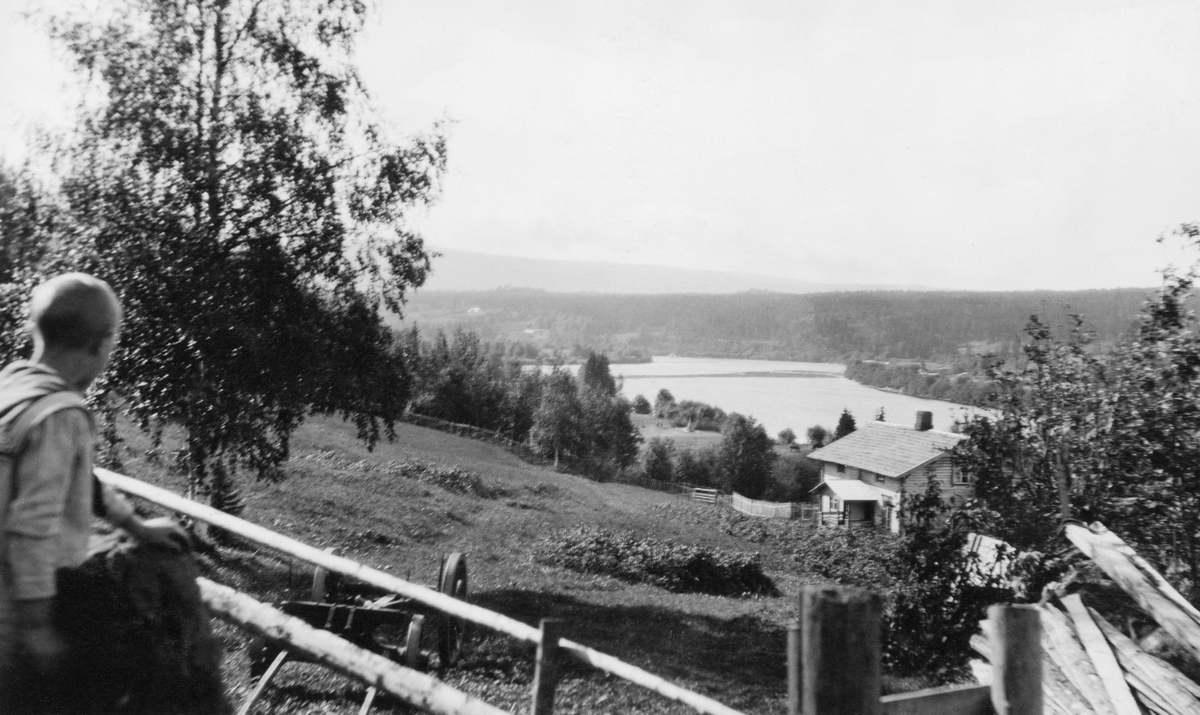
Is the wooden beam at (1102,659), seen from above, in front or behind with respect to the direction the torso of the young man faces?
in front

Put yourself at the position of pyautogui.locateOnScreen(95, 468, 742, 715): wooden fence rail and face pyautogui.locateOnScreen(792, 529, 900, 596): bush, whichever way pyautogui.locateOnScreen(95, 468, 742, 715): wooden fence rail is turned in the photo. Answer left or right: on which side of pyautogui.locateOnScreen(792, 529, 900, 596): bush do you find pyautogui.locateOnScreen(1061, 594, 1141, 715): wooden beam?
right

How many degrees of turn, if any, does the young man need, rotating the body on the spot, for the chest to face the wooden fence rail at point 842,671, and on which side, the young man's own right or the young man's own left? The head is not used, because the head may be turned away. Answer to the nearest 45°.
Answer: approximately 90° to the young man's own right

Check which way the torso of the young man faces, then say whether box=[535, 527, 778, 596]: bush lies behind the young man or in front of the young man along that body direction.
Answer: in front

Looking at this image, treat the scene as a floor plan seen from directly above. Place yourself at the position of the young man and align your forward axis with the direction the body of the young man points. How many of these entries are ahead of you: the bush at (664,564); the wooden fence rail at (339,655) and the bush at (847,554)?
3

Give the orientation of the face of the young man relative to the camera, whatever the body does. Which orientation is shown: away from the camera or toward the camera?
away from the camera

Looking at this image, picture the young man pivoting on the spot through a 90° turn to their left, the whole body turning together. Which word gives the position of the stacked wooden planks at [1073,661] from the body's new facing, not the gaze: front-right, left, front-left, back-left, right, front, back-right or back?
back-right

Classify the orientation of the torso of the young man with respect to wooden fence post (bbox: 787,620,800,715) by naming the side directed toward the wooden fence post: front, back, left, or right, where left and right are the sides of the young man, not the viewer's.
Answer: right

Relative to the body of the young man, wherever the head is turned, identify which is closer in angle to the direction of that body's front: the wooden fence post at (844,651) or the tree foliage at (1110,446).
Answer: the tree foliage

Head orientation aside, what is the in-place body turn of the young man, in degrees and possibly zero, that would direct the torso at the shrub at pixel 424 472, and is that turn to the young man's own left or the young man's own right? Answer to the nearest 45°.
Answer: approximately 45° to the young man's own left

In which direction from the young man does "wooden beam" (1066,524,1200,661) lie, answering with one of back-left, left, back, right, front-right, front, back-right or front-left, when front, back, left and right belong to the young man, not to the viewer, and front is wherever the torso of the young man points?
front-right

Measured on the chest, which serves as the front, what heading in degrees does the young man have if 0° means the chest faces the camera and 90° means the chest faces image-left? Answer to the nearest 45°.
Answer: approximately 225°
